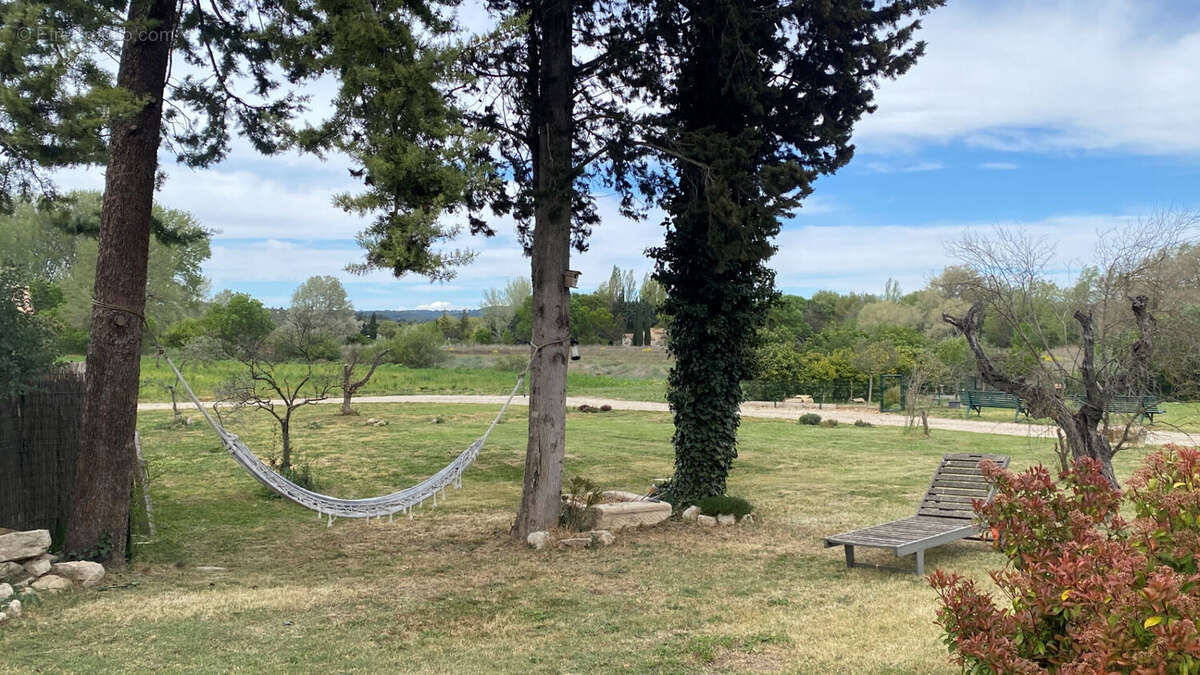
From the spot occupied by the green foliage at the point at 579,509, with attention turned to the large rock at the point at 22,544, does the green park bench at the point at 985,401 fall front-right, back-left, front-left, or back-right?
back-right

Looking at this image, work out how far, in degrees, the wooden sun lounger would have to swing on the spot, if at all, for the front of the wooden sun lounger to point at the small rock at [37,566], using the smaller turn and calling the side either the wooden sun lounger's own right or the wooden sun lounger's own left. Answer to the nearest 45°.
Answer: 0° — it already faces it

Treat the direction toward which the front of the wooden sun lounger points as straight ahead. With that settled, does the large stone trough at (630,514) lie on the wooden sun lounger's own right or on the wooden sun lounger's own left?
on the wooden sun lounger's own right

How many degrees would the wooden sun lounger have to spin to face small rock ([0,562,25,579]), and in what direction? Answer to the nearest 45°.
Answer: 0° — it already faces it

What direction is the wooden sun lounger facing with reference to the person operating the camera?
facing the viewer and to the left of the viewer

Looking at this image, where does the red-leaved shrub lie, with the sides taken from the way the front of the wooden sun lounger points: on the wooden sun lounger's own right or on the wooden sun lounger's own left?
on the wooden sun lounger's own left

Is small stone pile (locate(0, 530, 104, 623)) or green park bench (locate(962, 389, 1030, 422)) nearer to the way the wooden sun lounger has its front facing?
the small stone pile

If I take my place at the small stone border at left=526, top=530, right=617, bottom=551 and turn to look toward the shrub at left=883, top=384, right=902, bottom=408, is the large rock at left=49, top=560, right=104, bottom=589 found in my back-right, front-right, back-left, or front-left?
back-left

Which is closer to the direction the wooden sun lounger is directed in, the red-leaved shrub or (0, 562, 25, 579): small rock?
the small rock

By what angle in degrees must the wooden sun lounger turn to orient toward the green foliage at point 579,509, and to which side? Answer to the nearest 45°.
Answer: approximately 45° to its right

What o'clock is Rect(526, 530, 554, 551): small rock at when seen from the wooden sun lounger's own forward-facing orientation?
The small rock is roughly at 1 o'clock from the wooden sun lounger.

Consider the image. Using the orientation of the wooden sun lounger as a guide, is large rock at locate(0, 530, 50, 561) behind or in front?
in front

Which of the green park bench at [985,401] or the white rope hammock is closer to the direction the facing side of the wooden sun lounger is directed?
the white rope hammock
